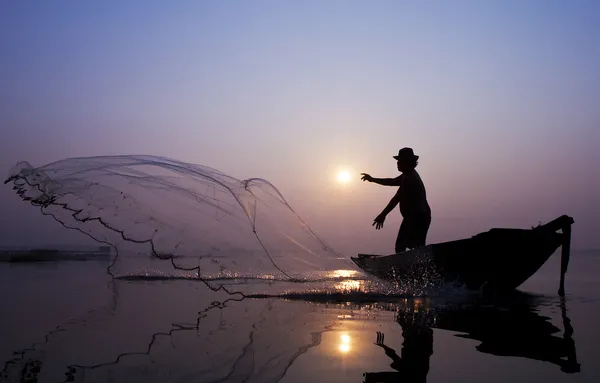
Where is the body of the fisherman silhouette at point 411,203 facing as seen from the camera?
to the viewer's left

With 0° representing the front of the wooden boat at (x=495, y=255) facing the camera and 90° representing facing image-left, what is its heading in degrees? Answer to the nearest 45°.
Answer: approximately 90°
